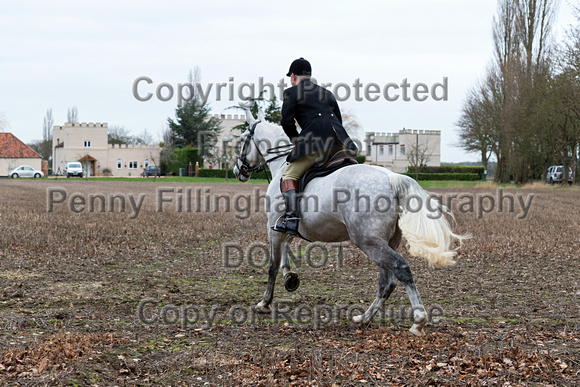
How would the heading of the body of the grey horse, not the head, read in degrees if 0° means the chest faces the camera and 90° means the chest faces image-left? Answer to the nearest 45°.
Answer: approximately 135°

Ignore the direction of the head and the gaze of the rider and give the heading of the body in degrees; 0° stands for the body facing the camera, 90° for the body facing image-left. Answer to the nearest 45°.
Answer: approximately 135°

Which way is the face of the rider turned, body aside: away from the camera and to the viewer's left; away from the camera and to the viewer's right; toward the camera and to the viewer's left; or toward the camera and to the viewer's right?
away from the camera and to the viewer's left
